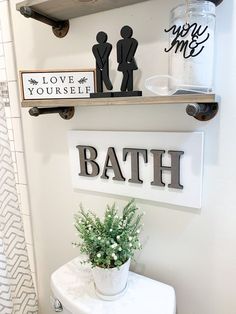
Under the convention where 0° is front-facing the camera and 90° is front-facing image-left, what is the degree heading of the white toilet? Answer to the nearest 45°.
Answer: approximately 45°
